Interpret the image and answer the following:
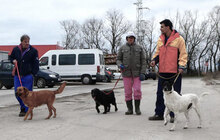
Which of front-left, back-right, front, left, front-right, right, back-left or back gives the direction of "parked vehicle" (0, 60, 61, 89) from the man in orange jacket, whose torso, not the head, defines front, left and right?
right

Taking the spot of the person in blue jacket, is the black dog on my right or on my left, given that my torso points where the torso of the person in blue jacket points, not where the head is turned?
on my left

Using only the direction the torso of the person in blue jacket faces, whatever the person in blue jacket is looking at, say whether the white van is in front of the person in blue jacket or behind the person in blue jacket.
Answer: behind

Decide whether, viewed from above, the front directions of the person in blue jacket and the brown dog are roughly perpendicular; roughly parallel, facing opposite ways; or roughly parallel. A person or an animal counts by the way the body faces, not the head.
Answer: roughly perpendicular

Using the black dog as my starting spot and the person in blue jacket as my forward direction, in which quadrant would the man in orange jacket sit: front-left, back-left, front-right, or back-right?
back-left

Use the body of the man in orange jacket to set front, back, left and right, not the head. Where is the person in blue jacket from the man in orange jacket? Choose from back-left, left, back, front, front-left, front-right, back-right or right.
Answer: front-right

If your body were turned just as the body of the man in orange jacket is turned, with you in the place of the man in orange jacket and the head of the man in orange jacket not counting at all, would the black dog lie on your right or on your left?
on your right

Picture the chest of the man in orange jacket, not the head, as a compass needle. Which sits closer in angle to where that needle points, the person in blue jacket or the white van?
the person in blue jacket

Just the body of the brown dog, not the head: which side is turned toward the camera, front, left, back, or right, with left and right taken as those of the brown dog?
left

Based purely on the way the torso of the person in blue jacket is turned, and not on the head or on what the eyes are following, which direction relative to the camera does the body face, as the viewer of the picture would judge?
toward the camera

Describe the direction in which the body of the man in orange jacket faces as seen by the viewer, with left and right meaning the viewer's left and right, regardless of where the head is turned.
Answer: facing the viewer and to the left of the viewer
